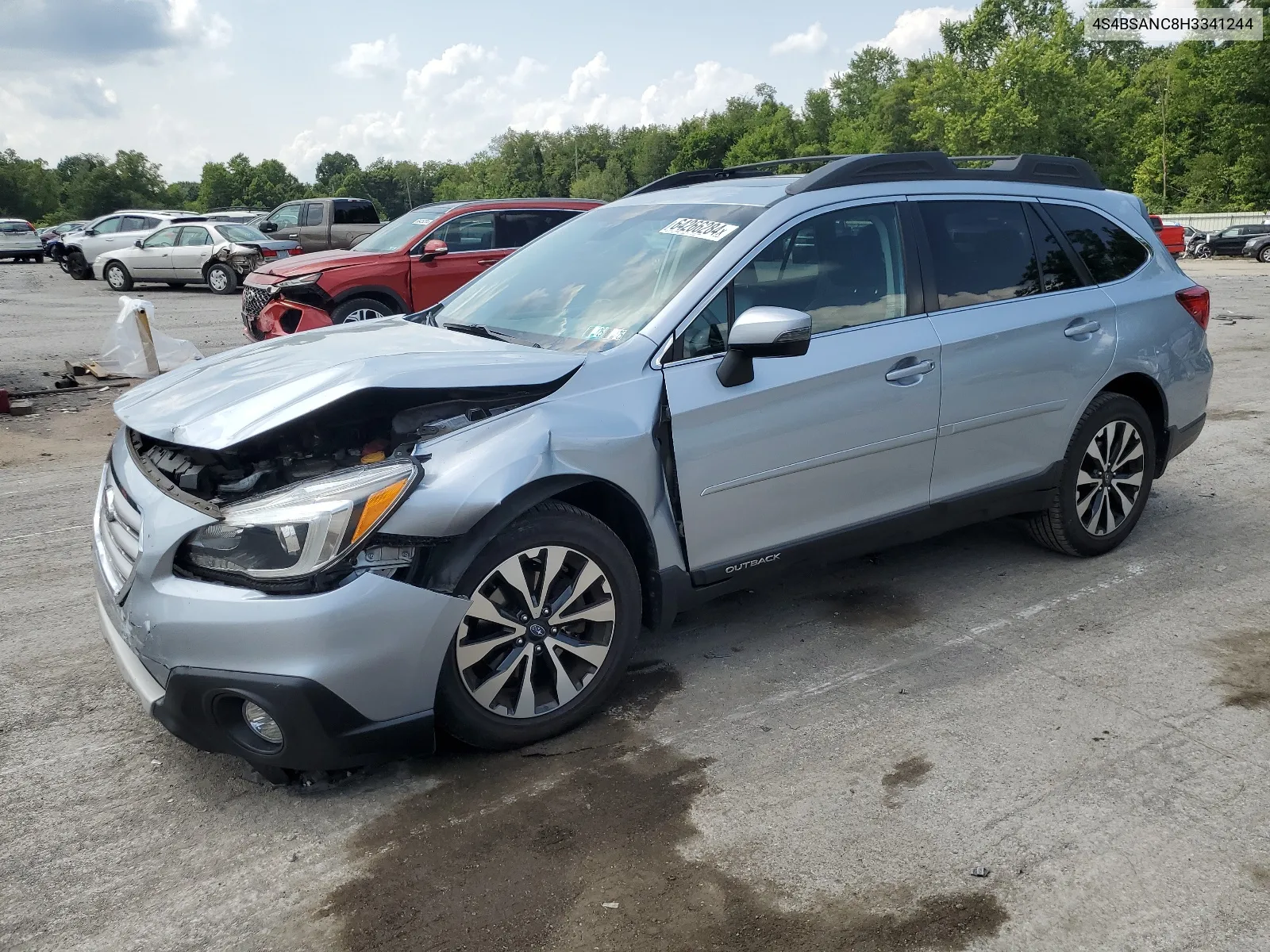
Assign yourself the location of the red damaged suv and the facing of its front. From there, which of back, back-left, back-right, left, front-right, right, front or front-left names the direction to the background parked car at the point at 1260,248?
back

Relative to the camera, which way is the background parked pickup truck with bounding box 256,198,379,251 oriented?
to the viewer's left

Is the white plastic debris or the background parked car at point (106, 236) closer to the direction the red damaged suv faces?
the white plastic debris

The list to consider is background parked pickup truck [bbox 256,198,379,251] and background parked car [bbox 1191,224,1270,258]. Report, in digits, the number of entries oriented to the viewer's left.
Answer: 2

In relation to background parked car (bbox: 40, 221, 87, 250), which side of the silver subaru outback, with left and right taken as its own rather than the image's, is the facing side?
right

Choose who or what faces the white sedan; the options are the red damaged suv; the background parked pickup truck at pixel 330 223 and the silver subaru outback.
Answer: the background parked pickup truck

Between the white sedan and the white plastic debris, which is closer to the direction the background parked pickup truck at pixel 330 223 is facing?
the white sedan

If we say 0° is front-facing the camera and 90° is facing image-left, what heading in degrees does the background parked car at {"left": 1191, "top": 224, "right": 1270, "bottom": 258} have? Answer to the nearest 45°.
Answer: approximately 90°
